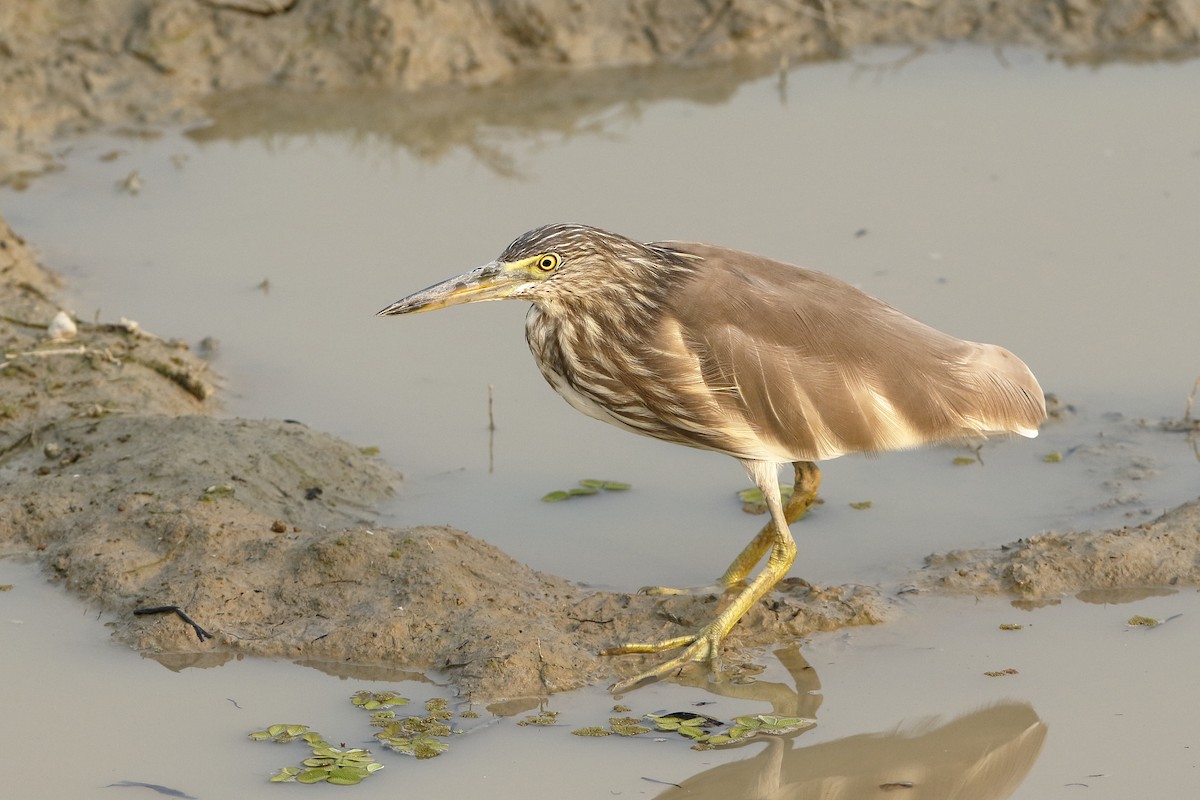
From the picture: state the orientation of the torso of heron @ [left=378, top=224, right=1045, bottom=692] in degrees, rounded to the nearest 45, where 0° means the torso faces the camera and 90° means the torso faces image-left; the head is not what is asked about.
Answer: approximately 90°

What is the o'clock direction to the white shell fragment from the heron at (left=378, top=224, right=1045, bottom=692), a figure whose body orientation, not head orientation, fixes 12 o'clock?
The white shell fragment is roughly at 1 o'clock from the heron.

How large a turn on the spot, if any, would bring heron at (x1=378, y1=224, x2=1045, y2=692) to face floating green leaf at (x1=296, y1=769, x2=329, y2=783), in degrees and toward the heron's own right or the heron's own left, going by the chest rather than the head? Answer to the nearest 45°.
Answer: approximately 45° to the heron's own left

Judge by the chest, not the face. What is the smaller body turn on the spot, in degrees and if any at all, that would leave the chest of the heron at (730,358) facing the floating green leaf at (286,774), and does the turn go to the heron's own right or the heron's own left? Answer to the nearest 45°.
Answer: approximately 45° to the heron's own left

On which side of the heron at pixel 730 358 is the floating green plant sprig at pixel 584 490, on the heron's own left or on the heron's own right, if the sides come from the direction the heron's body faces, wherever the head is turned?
on the heron's own right

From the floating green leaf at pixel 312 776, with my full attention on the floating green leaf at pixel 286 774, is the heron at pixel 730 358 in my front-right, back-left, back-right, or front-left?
back-right

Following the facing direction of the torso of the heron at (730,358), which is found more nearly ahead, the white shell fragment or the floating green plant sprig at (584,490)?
the white shell fragment
